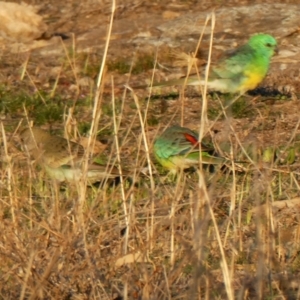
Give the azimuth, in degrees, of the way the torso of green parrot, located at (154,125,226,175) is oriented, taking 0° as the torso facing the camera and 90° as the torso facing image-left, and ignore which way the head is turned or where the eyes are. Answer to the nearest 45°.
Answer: approximately 90°

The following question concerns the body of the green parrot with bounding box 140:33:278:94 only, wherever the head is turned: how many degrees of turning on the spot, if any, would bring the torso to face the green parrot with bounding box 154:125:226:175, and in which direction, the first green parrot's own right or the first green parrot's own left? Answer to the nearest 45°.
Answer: approximately 90° to the first green parrot's own right

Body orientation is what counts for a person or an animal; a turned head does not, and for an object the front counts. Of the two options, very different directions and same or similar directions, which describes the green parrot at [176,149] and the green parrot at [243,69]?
very different directions

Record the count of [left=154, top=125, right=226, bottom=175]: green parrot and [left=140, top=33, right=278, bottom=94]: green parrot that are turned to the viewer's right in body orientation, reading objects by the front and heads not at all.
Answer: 1

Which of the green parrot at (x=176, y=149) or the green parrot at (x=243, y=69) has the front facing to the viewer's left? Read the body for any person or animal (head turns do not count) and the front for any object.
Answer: the green parrot at (x=176, y=149)

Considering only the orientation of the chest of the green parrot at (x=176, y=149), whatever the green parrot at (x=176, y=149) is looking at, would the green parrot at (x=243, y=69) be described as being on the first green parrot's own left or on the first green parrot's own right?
on the first green parrot's own right

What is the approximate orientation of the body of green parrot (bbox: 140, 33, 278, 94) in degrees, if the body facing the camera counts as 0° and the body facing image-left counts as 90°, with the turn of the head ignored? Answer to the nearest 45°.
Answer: approximately 270°
